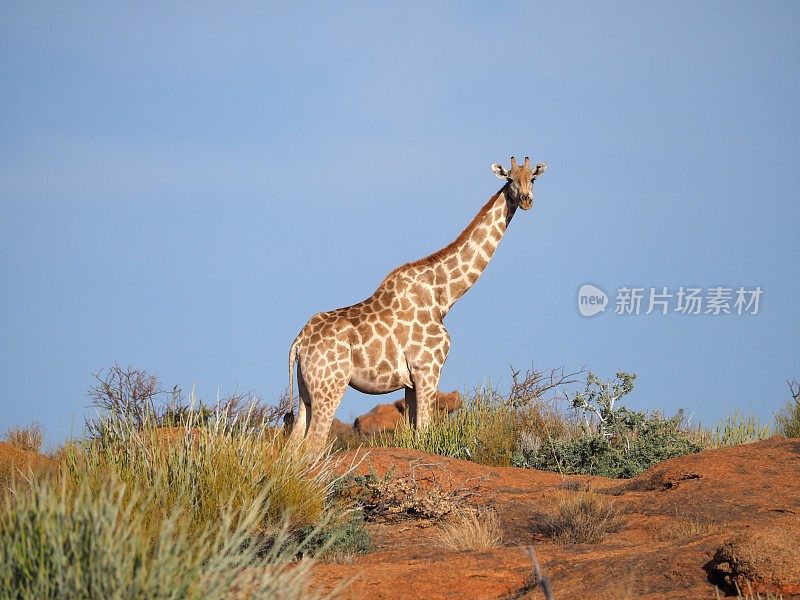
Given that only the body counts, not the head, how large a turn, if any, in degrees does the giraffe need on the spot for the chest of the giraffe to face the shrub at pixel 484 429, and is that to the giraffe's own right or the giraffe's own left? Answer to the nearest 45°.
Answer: approximately 45° to the giraffe's own left

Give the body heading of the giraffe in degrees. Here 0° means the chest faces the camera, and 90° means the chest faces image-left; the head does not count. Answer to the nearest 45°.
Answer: approximately 270°

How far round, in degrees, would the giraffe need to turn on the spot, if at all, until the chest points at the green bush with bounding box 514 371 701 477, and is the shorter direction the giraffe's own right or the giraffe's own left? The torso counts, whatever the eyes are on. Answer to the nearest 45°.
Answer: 0° — it already faces it
